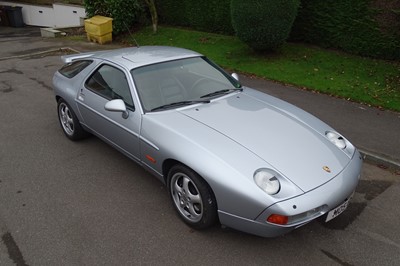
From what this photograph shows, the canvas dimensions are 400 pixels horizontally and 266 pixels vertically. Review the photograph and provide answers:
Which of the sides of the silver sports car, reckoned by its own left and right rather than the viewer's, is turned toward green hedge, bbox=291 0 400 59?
left

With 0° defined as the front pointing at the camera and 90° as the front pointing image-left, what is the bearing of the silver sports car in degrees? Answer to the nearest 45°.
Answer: approximately 315°

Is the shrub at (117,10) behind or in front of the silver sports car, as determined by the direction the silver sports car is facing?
behind

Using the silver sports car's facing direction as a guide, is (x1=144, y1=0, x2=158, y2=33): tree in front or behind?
behind

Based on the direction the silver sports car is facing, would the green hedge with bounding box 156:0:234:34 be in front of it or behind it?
behind

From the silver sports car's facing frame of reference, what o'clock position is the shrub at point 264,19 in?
The shrub is roughly at 8 o'clock from the silver sports car.
